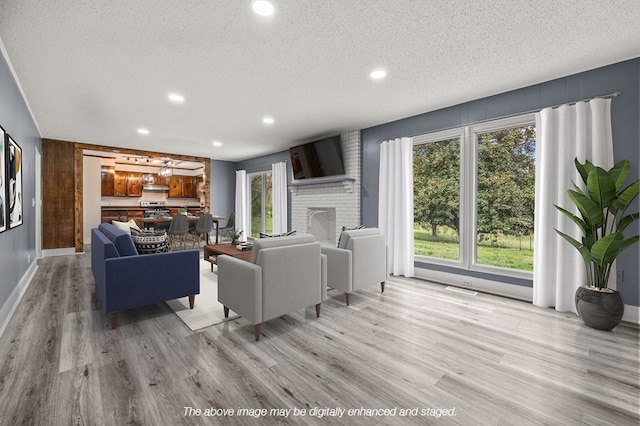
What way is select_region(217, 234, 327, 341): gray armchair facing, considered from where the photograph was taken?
facing away from the viewer and to the left of the viewer

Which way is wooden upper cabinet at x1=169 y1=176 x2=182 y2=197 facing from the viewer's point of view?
toward the camera

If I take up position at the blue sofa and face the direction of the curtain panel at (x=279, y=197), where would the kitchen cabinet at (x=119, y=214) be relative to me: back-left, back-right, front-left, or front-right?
front-left

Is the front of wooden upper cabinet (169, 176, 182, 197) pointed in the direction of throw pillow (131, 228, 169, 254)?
yes

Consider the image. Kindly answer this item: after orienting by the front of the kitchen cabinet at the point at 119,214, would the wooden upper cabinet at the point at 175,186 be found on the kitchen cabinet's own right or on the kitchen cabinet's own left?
on the kitchen cabinet's own left

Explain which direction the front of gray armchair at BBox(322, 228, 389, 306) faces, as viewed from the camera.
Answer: facing away from the viewer and to the left of the viewer

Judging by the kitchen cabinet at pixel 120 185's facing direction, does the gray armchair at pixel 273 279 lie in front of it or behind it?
in front

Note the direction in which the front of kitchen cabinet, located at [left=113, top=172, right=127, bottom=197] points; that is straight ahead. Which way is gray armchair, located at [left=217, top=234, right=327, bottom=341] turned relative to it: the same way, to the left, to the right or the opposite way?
the opposite way

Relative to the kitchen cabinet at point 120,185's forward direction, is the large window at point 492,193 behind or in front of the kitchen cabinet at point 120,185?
in front

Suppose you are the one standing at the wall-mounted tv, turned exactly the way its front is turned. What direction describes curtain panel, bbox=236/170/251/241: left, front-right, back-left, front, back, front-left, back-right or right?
right

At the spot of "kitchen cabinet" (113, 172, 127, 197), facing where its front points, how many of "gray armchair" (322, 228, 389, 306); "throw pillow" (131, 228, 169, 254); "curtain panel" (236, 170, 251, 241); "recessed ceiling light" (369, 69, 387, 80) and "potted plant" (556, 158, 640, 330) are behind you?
0

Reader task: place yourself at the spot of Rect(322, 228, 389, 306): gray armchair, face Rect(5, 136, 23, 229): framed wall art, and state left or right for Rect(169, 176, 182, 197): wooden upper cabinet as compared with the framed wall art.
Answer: right

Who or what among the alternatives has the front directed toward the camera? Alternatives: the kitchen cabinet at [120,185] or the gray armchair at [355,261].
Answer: the kitchen cabinet

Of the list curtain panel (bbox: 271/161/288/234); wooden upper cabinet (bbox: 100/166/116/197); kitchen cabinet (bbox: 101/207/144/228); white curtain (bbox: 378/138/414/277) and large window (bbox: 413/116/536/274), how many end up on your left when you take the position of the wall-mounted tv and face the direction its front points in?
2

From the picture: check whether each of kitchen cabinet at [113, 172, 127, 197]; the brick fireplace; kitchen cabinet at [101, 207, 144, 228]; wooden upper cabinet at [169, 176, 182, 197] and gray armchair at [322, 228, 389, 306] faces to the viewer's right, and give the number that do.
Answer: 0

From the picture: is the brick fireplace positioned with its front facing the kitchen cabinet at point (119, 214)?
no

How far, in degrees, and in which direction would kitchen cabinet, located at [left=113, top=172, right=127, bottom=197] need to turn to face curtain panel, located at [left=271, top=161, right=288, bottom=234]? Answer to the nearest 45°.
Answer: approximately 45° to its left

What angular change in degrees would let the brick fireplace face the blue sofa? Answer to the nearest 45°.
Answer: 0° — it already faces it

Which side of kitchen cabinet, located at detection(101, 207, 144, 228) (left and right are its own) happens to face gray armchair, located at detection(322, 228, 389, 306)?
front

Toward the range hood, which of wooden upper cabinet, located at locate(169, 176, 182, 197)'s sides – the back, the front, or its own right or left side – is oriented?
right
